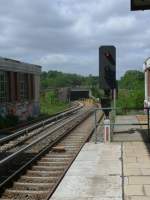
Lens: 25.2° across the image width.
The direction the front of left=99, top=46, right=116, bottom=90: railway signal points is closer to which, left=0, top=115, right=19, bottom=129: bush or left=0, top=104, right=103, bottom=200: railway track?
the railway track

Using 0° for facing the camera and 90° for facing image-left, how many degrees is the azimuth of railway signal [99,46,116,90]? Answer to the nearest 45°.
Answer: approximately 0°

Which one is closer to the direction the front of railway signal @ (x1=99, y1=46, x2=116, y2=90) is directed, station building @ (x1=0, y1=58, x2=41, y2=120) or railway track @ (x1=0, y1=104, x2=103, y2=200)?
the railway track

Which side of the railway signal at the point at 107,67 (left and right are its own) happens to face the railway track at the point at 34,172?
front
